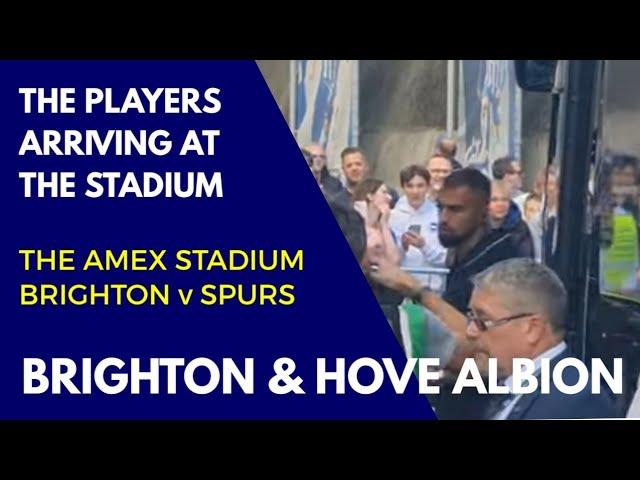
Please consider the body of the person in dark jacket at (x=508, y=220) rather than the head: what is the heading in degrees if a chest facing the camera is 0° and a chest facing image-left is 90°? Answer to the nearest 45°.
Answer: approximately 45°

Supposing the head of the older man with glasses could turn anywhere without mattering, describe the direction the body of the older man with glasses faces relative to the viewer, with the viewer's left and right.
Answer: facing to the left of the viewer

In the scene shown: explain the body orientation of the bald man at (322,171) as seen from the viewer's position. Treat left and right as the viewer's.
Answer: facing the viewer

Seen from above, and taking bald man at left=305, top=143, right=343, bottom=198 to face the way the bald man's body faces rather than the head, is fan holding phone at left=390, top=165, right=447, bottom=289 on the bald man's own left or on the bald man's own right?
on the bald man's own left

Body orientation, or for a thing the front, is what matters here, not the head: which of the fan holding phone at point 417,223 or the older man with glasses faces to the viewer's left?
the older man with glasses

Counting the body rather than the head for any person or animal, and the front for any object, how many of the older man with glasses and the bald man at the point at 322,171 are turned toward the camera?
1

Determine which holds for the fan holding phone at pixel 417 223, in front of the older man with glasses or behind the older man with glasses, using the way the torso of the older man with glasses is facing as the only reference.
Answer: in front

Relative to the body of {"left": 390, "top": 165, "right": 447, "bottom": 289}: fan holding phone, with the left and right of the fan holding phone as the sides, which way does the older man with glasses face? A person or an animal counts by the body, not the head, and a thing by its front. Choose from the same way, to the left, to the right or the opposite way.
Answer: to the right

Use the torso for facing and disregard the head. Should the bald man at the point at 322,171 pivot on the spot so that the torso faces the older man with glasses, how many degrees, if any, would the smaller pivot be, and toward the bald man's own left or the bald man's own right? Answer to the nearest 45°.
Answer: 0° — they already face them

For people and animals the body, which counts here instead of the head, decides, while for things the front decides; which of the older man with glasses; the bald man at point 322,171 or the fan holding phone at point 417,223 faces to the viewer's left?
the older man with glasses
